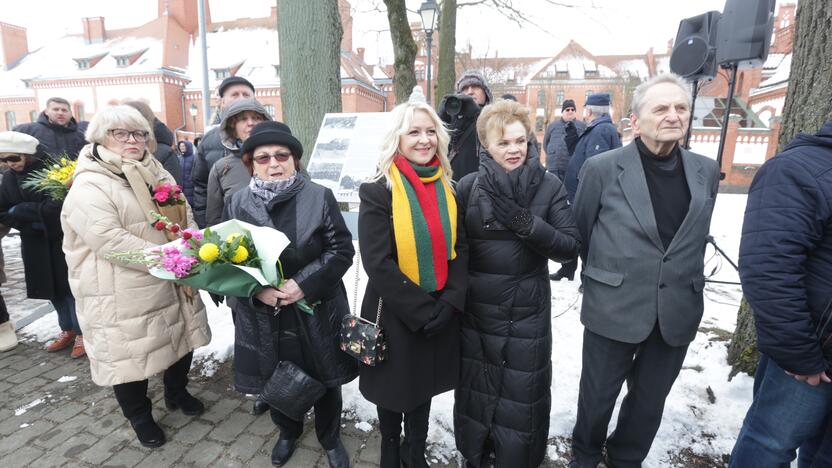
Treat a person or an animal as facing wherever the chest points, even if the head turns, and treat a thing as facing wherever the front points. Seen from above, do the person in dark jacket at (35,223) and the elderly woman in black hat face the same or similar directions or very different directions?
same or similar directions

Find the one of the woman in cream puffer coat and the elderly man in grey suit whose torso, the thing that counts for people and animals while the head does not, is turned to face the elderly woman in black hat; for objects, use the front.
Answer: the woman in cream puffer coat

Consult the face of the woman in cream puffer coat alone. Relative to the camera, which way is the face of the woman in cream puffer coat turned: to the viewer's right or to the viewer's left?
to the viewer's right

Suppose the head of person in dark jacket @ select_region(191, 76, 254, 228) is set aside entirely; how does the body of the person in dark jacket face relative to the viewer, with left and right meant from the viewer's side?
facing the viewer and to the right of the viewer

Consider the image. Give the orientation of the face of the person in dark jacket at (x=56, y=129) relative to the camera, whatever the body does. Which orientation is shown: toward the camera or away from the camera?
toward the camera

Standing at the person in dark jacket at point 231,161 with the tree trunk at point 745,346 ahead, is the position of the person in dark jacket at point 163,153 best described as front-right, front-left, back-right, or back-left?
back-left

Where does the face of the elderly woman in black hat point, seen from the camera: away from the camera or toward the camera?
toward the camera

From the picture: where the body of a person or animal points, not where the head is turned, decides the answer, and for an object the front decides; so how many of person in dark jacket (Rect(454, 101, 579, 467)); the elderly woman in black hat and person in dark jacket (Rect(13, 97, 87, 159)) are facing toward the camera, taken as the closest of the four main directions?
3

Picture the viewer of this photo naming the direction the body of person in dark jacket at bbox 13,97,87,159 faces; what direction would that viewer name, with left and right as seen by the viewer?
facing the viewer

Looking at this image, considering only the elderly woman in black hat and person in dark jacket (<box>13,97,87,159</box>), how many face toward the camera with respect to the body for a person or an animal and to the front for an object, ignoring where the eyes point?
2

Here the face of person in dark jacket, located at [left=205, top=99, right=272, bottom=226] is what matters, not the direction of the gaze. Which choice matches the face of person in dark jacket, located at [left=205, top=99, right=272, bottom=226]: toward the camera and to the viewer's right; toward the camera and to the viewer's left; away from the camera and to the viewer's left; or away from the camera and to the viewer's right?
toward the camera and to the viewer's right

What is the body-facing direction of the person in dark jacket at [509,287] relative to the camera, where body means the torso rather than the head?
toward the camera

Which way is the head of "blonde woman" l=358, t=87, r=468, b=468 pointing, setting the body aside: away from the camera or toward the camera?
toward the camera

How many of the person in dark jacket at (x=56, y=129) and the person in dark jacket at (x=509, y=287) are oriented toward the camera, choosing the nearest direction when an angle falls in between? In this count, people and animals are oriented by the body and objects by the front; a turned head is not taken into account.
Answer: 2
